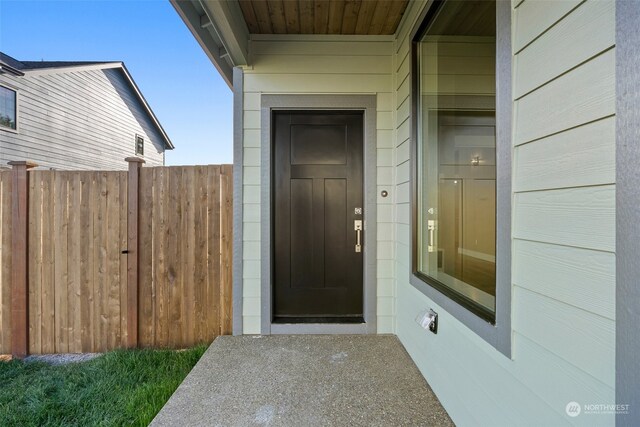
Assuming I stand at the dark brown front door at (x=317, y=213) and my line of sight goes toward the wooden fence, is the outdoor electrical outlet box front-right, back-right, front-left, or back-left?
back-left

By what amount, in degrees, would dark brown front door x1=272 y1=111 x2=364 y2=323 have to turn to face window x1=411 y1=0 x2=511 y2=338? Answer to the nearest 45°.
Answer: approximately 45° to its left

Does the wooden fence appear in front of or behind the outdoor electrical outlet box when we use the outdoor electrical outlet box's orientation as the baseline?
in front

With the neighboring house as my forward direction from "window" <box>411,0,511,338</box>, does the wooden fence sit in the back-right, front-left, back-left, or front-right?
front-left

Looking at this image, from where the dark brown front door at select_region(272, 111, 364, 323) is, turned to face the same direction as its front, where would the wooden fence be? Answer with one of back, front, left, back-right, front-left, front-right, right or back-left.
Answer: right

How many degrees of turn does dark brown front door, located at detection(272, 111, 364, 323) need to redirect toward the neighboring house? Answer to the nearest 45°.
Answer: approximately 135° to its right

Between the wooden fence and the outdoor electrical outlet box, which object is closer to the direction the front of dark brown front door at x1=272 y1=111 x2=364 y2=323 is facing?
the outdoor electrical outlet box

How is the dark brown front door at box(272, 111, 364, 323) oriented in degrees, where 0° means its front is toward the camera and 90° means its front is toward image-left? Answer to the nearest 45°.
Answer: approximately 0°

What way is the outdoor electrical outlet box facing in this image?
to the viewer's left

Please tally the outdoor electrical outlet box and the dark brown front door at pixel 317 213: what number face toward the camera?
1

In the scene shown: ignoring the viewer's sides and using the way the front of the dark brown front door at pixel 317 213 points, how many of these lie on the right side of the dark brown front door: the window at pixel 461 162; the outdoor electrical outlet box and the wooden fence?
1

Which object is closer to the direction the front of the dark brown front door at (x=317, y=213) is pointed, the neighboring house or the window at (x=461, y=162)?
the window

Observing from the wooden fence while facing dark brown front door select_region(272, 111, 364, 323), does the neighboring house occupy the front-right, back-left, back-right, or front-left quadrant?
back-left

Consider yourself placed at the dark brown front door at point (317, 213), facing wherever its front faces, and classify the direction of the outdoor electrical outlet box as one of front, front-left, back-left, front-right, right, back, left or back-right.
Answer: front-left

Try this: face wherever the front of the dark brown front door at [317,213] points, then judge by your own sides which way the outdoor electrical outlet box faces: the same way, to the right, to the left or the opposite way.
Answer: to the right

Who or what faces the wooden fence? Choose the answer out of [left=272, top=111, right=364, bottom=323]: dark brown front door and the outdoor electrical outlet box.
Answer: the outdoor electrical outlet box
